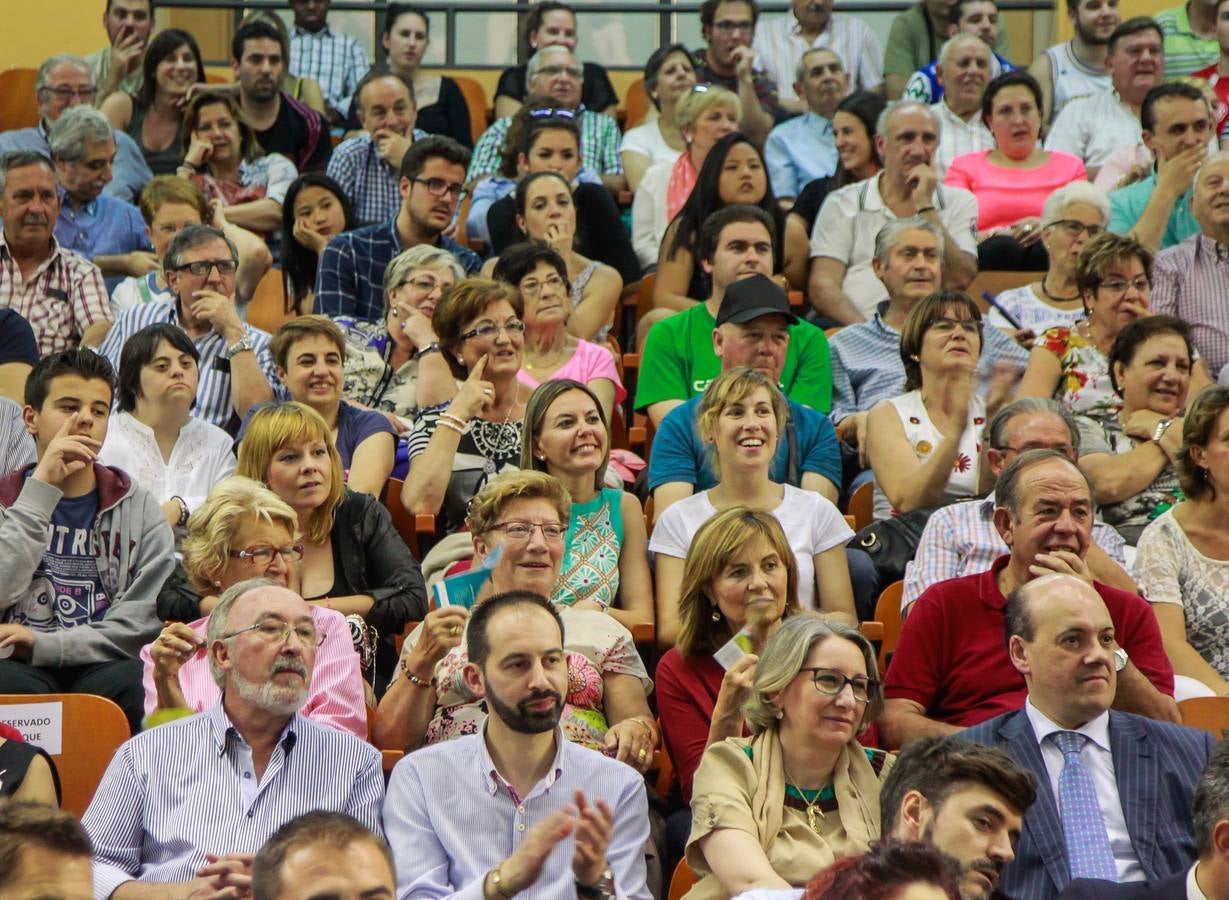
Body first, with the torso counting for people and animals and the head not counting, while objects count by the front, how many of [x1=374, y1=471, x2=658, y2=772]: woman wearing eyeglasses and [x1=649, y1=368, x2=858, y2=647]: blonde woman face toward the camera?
2

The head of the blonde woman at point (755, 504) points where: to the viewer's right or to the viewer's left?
to the viewer's right

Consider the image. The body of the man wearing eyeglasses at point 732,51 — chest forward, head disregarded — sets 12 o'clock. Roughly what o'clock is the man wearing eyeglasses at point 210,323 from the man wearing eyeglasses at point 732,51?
the man wearing eyeglasses at point 210,323 is roughly at 1 o'clock from the man wearing eyeglasses at point 732,51.

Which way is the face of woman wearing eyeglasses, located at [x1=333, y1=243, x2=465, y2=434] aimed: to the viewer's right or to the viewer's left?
to the viewer's right

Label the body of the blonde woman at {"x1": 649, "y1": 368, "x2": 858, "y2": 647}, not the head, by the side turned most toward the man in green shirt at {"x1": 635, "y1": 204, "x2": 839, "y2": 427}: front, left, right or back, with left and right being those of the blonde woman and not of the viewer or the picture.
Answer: back

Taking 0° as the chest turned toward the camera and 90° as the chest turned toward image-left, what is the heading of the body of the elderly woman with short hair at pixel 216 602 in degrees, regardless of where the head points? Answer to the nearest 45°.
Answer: approximately 315°

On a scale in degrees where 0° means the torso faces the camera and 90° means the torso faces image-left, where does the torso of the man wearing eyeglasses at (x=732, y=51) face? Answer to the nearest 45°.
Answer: approximately 0°

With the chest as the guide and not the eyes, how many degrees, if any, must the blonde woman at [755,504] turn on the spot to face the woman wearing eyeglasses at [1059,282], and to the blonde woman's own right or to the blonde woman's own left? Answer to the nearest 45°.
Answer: approximately 135° to the blonde woman's own left

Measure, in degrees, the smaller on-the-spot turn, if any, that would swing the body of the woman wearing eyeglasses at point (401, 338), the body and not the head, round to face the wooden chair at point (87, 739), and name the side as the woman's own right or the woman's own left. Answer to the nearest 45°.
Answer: approximately 45° to the woman's own right

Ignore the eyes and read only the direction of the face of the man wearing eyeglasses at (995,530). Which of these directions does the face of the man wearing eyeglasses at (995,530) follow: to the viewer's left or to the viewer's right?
to the viewer's right
